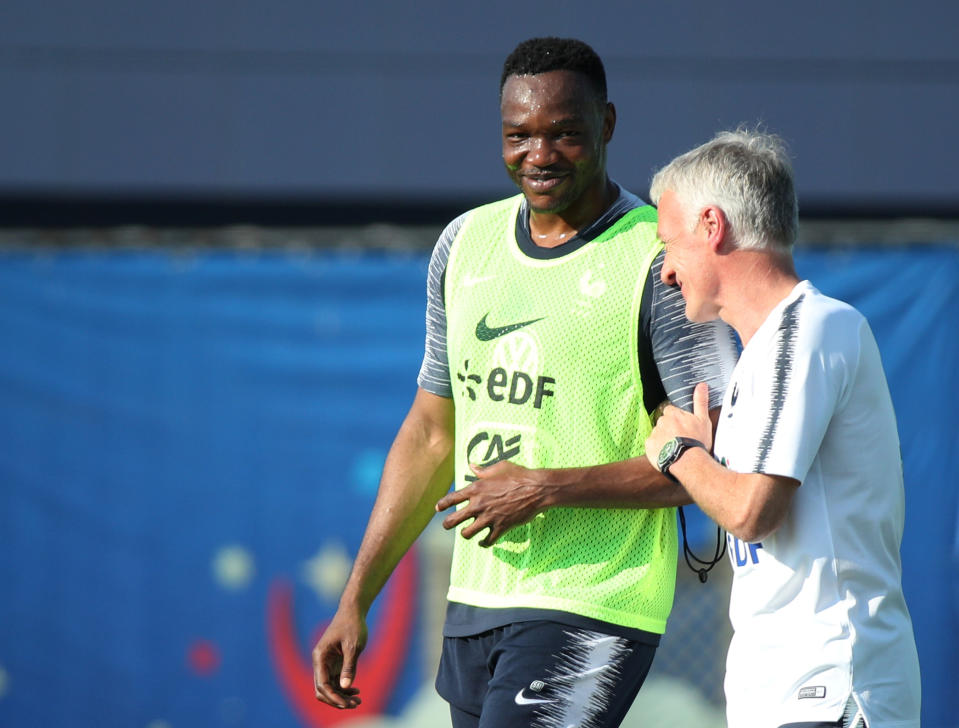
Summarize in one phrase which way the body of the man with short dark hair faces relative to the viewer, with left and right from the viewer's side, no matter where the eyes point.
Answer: facing the viewer and to the left of the viewer
